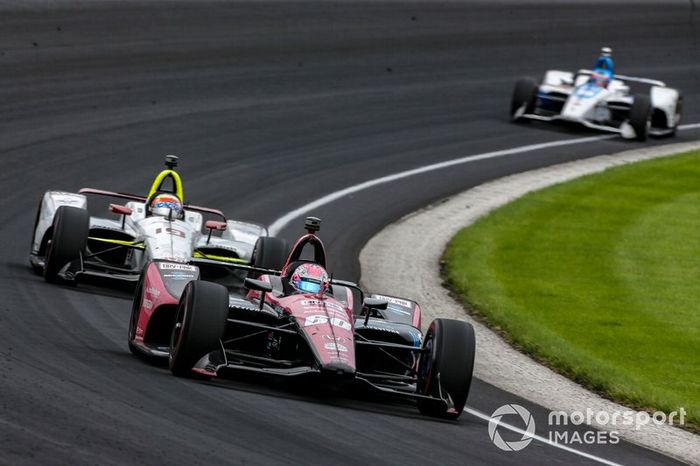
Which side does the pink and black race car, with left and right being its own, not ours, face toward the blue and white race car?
back

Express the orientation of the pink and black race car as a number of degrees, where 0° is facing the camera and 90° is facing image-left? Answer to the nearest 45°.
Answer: approximately 0°

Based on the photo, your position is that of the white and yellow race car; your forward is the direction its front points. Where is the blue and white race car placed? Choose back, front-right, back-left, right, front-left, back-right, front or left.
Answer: back-left

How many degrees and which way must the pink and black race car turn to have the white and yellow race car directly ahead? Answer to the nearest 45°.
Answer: approximately 135° to its right

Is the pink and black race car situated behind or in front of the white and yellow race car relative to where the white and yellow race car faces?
in front

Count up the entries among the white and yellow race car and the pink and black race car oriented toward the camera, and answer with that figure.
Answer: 2
